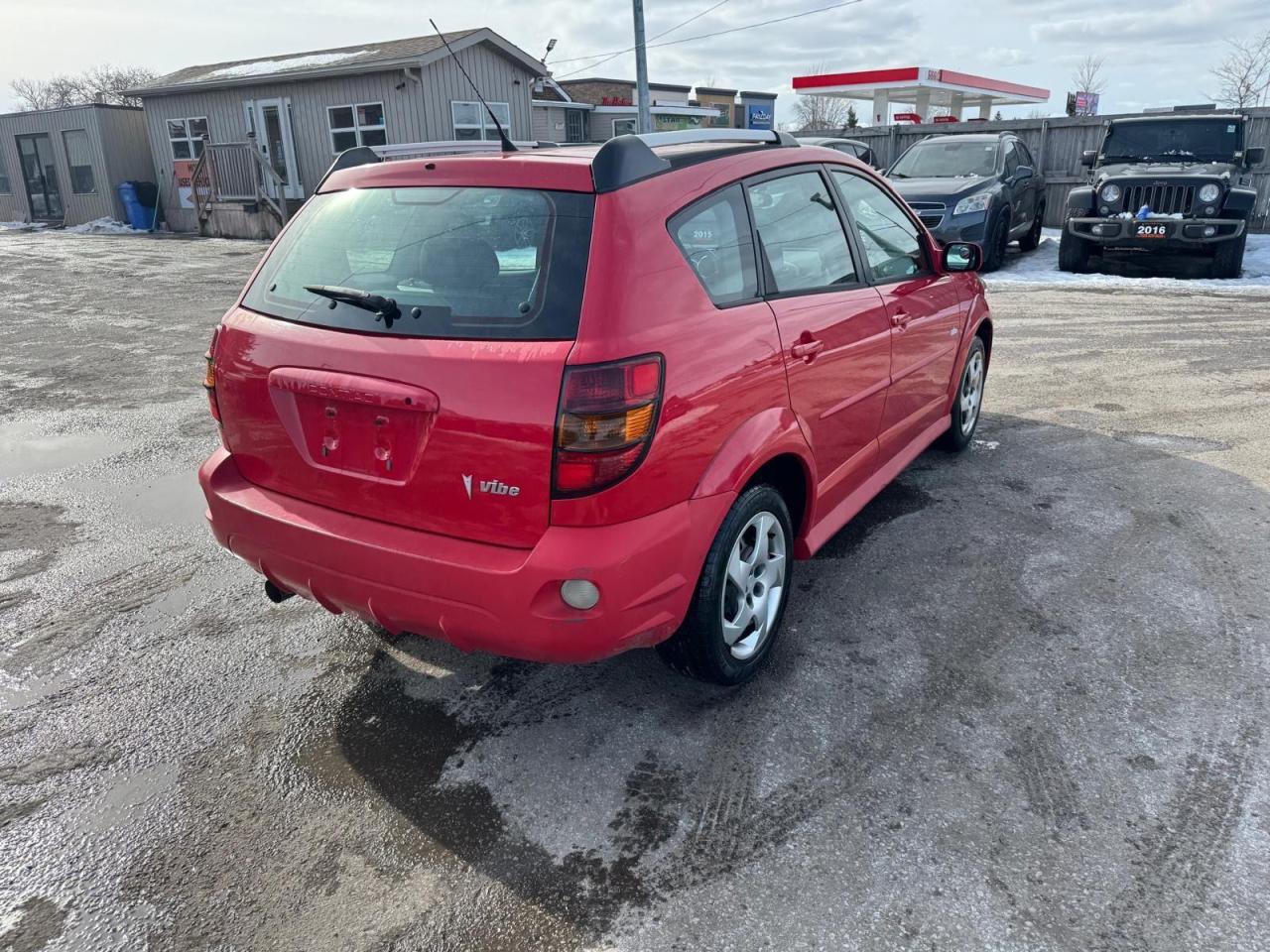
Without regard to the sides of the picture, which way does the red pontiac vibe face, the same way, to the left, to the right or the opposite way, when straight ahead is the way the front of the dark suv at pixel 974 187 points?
the opposite way

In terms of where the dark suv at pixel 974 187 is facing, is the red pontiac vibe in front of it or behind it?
in front

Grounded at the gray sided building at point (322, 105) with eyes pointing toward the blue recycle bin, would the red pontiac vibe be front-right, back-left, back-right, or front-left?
back-left

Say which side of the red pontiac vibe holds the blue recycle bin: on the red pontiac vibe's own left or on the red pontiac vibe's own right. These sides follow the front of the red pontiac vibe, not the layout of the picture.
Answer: on the red pontiac vibe's own left

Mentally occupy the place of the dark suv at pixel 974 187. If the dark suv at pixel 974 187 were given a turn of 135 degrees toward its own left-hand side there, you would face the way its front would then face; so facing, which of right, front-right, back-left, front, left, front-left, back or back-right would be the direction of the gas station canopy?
left

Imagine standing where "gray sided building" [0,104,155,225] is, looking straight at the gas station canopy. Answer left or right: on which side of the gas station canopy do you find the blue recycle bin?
right

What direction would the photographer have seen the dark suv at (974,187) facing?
facing the viewer and to the left of the viewer

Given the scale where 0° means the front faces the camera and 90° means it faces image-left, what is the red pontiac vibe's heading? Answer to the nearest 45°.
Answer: approximately 225°

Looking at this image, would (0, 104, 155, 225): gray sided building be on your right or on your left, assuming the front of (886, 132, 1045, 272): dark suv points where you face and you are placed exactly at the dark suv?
on your right

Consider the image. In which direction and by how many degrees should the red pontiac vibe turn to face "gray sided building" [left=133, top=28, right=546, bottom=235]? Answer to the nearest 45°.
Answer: approximately 45° to its left

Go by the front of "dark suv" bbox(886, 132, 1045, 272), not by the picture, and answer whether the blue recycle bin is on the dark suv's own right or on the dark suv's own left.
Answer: on the dark suv's own right
